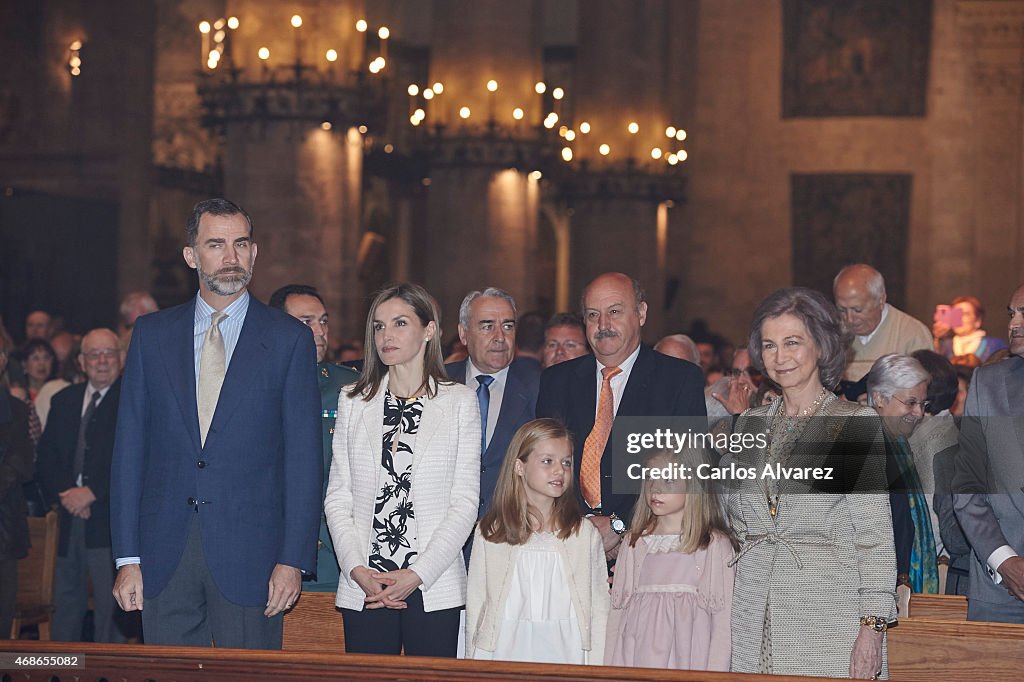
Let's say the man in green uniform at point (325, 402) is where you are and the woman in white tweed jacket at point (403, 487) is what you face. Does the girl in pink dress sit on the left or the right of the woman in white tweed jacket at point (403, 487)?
left

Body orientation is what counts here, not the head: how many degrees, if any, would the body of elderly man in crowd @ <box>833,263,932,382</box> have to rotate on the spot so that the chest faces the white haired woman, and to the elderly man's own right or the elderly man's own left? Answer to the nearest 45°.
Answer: approximately 45° to the elderly man's own left

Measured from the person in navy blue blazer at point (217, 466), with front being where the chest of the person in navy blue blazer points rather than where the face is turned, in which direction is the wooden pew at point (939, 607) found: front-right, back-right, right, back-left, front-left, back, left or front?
left

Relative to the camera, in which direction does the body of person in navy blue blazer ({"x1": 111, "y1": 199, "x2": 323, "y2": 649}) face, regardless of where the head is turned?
toward the camera

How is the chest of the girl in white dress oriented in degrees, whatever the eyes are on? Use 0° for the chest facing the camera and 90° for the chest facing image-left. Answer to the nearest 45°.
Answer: approximately 0°

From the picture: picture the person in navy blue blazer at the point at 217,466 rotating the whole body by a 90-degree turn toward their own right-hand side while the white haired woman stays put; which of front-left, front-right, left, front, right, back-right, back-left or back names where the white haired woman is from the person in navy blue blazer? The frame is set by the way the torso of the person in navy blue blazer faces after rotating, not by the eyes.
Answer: back

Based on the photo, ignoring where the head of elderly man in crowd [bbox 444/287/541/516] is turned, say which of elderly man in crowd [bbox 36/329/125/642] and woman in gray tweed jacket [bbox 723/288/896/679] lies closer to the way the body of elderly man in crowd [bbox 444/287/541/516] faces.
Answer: the woman in gray tweed jacket

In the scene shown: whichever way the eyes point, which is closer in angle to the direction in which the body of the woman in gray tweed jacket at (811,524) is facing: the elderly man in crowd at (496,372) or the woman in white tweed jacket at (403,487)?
the woman in white tweed jacket

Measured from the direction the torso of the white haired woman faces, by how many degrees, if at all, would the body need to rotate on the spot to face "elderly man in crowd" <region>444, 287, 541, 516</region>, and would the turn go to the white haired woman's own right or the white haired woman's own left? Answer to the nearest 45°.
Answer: approximately 135° to the white haired woman's own right

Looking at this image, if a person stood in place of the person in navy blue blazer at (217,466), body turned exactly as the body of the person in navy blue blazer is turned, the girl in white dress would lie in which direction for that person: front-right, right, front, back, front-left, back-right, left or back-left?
left

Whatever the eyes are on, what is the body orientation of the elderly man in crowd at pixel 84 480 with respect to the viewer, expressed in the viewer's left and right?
facing the viewer
